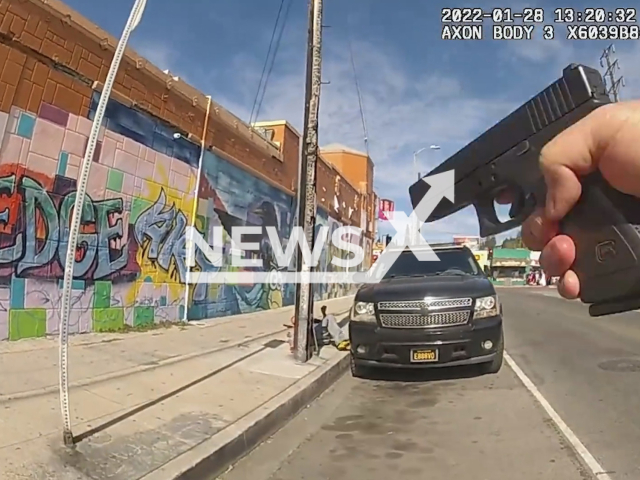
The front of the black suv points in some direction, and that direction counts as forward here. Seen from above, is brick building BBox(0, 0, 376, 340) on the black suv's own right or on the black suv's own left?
on the black suv's own right

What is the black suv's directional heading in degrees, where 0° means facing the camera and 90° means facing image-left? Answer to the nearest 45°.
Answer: approximately 0°
